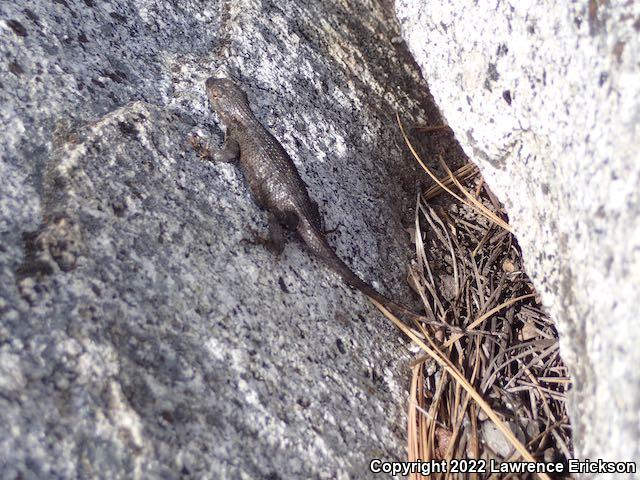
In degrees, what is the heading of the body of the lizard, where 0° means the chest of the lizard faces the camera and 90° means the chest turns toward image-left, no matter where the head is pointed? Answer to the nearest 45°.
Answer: approximately 135°

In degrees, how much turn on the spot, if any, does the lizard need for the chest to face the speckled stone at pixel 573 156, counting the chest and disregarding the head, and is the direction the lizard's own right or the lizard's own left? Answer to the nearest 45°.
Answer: approximately 180°
